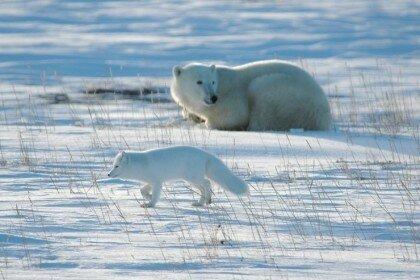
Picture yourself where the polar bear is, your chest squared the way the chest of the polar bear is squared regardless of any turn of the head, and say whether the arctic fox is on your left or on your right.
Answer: on your left

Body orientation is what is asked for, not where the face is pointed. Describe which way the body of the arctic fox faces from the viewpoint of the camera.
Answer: to the viewer's left

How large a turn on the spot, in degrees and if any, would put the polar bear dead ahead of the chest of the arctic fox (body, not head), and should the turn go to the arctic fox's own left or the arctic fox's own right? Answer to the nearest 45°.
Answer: approximately 90° to the arctic fox's own right

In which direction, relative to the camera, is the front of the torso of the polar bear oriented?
to the viewer's left

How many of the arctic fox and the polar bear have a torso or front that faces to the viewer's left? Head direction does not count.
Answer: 2
